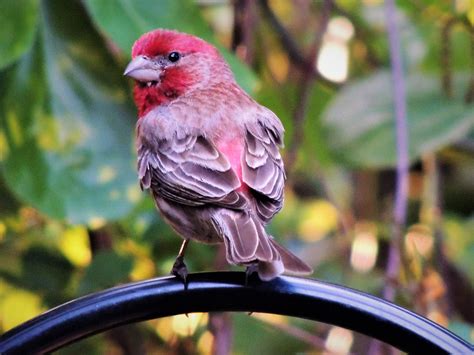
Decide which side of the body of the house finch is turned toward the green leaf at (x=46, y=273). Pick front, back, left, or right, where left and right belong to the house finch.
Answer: front

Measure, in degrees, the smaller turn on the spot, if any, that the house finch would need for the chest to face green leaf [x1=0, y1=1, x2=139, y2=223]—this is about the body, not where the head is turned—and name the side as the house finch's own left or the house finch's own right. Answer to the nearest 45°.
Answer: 0° — it already faces it

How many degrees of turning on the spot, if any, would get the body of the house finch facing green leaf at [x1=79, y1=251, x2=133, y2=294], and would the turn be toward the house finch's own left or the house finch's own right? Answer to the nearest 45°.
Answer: approximately 45° to the house finch's own right

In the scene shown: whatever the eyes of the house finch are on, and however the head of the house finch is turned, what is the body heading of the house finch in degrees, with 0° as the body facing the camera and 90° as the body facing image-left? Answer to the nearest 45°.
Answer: approximately 135°

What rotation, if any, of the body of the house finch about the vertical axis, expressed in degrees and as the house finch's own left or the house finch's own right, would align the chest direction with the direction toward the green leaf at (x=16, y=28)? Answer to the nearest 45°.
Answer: approximately 45° to the house finch's own left
